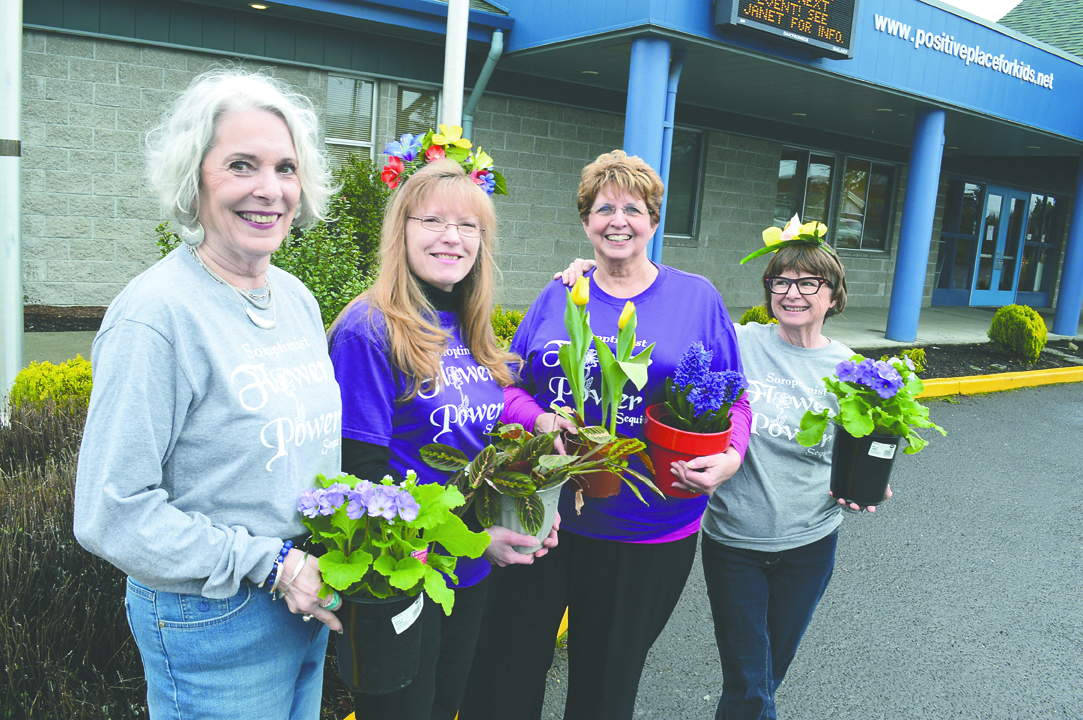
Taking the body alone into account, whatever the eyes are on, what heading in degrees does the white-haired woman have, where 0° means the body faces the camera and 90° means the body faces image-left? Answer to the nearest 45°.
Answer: approximately 315°

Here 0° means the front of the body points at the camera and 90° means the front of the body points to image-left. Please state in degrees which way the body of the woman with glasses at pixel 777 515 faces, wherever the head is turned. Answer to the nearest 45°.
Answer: approximately 0°

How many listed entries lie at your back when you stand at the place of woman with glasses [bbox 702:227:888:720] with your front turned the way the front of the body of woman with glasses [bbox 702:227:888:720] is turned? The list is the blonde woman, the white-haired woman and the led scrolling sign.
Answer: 1

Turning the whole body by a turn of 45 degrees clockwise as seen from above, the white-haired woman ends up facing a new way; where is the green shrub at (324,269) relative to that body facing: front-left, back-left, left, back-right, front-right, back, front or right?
back

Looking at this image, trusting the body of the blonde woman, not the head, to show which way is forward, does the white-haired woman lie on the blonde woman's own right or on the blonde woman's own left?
on the blonde woman's own right

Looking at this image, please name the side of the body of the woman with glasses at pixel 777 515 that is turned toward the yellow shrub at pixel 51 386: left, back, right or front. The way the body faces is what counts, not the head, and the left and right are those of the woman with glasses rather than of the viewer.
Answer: right
